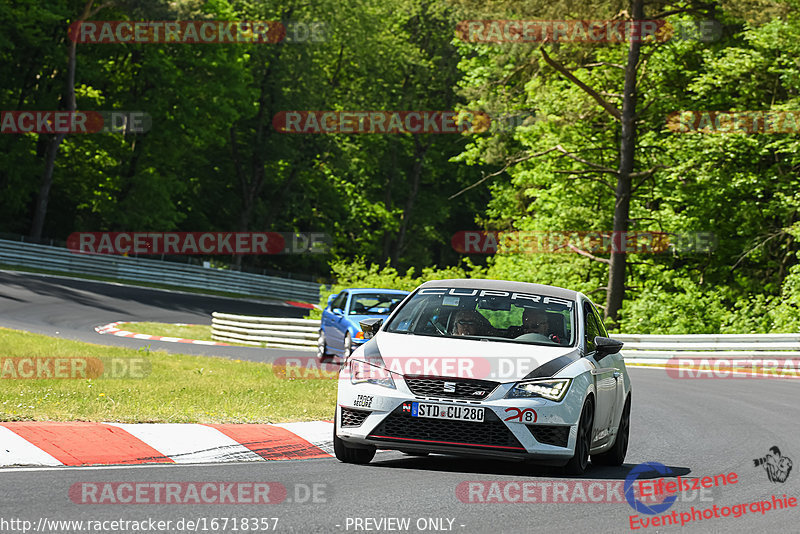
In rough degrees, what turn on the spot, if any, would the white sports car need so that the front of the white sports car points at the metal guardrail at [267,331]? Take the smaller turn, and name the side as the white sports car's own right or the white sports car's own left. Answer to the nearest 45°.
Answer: approximately 180°

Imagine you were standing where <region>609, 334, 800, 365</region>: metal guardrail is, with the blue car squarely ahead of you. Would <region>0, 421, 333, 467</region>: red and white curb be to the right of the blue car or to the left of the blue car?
left

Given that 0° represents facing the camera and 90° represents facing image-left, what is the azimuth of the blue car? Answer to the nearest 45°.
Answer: approximately 315°

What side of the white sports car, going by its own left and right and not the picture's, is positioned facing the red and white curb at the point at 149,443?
right

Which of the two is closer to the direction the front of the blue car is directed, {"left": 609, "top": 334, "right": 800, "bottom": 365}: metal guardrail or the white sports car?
the white sports car

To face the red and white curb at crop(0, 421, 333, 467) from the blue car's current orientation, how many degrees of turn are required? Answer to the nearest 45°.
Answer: approximately 45° to its right

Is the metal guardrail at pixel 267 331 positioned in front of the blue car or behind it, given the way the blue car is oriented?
behind
